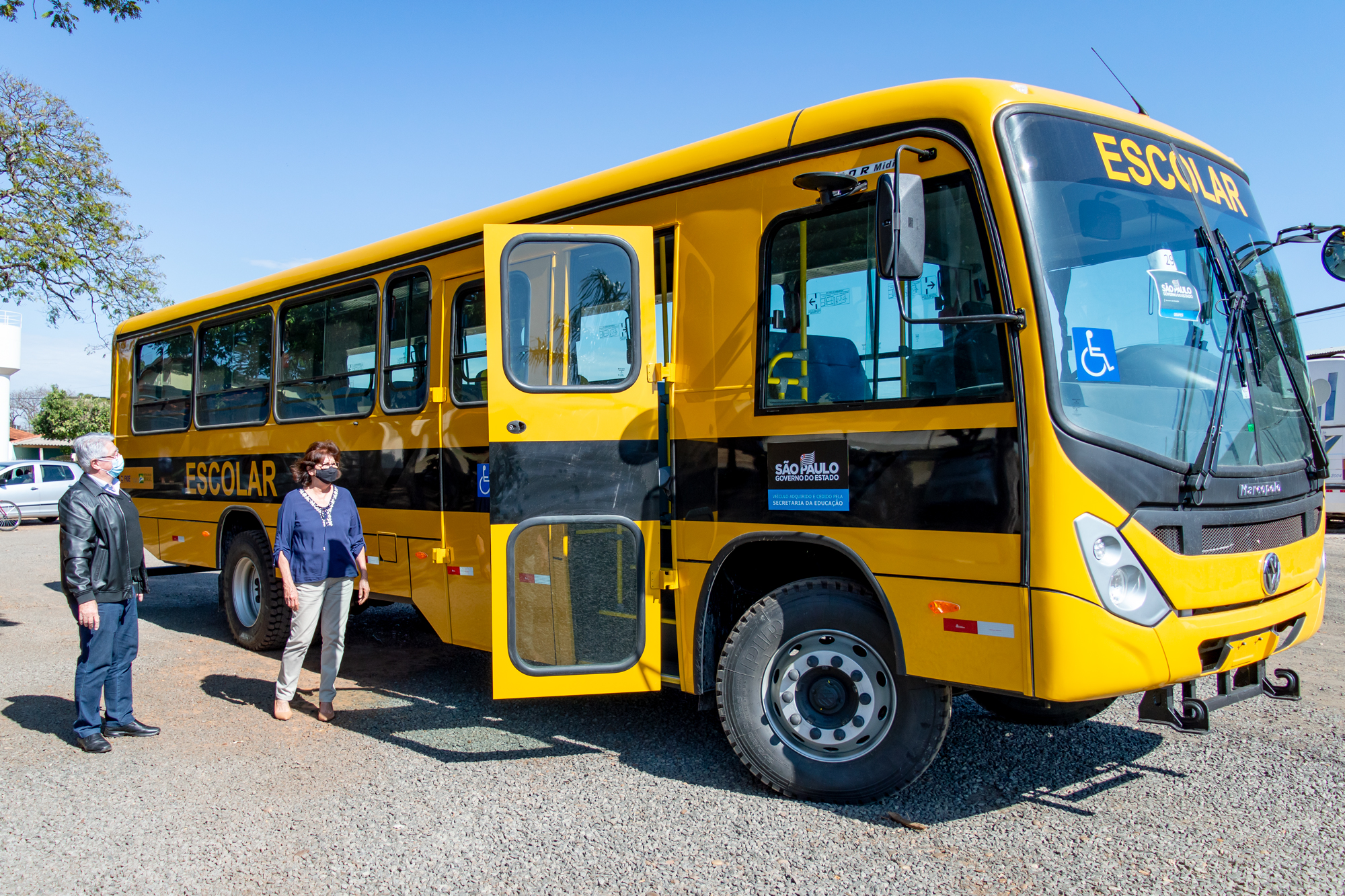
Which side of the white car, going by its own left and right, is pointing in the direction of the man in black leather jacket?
left

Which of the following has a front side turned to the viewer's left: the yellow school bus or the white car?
the white car

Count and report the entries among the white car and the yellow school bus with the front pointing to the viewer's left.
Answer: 1

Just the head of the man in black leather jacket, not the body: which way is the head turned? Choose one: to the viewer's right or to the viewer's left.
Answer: to the viewer's right

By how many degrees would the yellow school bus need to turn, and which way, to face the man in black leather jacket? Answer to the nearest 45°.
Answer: approximately 135° to its right

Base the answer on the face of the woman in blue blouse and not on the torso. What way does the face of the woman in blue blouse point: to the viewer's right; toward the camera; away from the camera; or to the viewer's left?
to the viewer's right

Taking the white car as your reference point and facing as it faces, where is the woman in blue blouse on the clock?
The woman in blue blouse is roughly at 9 o'clock from the white car.

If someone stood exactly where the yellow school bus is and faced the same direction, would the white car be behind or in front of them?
behind

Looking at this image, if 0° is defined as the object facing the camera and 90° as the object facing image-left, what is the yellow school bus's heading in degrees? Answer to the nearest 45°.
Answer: approximately 315°

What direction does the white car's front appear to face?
to the viewer's left
